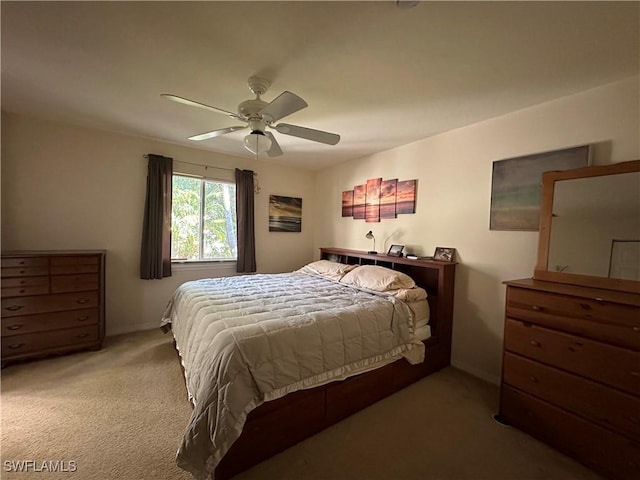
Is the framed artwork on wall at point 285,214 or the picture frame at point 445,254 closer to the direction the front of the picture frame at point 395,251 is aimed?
the framed artwork on wall

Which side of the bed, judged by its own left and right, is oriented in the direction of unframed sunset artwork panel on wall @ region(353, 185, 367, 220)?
back

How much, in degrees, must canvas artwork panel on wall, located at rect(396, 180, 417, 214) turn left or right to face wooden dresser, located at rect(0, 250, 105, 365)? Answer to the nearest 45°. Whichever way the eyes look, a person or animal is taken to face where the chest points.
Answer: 0° — it already faces it

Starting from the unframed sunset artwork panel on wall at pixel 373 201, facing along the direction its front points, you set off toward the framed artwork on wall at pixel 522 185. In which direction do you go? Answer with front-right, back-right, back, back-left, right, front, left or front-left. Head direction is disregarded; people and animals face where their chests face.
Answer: left

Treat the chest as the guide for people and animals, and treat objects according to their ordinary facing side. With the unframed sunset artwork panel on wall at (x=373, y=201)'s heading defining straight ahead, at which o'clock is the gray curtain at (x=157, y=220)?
The gray curtain is roughly at 1 o'clock from the unframed sunset artwork panel on wall.

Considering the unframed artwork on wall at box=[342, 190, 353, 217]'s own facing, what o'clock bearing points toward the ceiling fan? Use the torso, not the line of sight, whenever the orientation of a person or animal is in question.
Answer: The ceiling fan is roughly at 11 o'clock from the unframed artwork on wall.

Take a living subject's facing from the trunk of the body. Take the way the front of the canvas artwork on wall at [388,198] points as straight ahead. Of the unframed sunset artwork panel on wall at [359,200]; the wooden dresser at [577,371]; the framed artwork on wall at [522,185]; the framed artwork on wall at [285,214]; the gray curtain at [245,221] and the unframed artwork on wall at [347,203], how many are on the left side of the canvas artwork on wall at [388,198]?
2

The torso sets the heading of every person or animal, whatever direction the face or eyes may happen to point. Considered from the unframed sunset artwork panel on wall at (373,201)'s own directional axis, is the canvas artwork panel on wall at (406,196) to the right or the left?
on its left

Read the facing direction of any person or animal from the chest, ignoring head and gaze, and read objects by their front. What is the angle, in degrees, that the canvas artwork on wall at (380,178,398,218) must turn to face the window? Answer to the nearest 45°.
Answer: approximately 45° to its right

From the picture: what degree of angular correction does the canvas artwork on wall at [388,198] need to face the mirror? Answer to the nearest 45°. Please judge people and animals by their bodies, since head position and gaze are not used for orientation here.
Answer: approximately 90° to its left

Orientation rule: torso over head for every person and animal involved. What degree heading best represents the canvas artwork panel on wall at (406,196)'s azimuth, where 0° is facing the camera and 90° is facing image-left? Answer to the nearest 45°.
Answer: approximately 45°
